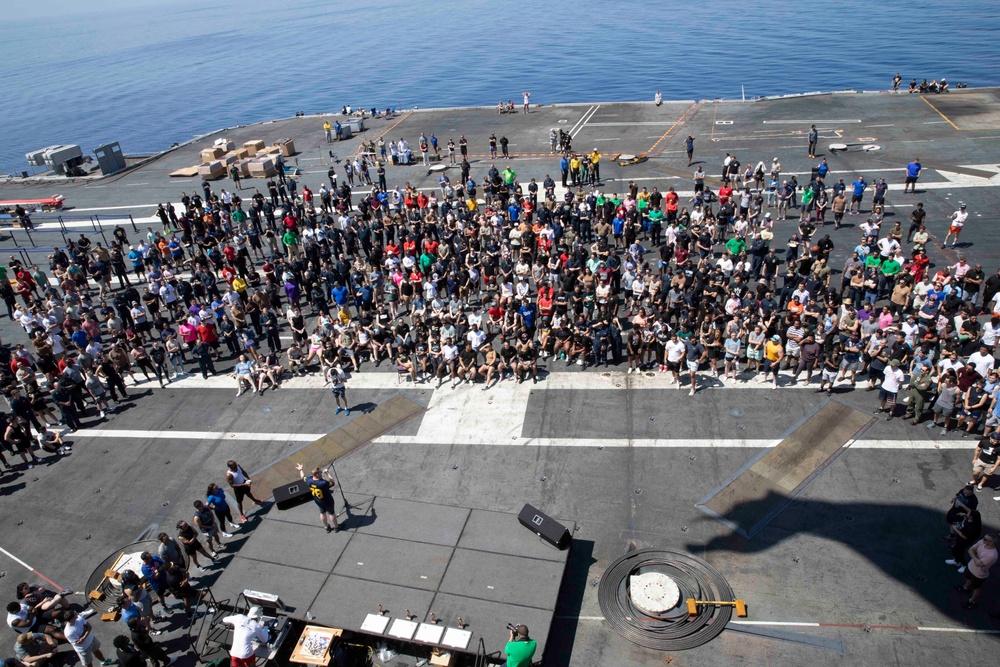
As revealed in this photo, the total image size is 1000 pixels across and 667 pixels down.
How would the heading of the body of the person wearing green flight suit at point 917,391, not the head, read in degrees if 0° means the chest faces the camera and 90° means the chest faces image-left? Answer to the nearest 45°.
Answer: approximately 45°

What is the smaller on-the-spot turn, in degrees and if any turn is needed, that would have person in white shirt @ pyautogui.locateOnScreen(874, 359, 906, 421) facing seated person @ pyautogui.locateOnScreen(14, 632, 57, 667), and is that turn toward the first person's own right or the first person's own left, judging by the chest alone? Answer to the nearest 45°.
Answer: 0° — they already face them

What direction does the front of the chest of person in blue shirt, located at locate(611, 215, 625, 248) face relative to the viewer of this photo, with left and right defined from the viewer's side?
facing the viewer

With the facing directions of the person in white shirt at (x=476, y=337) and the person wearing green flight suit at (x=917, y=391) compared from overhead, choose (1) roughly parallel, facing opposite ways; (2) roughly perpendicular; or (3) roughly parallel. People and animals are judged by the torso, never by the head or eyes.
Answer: roughly perpendicular

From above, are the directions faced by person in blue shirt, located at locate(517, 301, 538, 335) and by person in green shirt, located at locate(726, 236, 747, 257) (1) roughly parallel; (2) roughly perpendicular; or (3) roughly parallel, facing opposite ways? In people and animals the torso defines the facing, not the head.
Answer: roughly parallel

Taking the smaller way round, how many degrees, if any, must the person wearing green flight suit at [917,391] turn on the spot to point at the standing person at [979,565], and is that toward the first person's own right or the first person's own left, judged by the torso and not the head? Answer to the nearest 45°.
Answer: approximately 45° to the first person's own left

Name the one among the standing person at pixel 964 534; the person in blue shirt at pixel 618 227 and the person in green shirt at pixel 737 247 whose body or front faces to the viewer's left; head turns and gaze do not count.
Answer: the standing person

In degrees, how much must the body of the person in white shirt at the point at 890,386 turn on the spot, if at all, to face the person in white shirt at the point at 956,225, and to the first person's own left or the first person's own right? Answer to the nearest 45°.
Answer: approximately 135° to the first person's own right

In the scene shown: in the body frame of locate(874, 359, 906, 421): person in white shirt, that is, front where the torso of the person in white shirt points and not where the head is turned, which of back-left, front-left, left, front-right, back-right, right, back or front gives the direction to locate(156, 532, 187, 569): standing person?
front

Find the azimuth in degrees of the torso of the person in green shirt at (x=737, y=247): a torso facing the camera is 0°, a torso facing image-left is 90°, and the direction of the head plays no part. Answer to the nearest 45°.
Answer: approximately 0°

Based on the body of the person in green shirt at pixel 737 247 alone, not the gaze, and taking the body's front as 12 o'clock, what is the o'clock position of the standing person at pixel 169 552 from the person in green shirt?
The standing person is roughly at 1 o'clock from the person in green shirt.

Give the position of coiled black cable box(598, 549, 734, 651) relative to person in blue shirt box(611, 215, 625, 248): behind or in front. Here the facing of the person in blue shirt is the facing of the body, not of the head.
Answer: in front

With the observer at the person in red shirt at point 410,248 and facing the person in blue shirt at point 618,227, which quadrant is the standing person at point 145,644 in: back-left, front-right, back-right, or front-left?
back-right

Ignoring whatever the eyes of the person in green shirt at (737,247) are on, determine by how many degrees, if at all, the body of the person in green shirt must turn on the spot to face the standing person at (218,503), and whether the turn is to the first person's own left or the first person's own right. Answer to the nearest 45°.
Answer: approximately 45° to the first person's own right

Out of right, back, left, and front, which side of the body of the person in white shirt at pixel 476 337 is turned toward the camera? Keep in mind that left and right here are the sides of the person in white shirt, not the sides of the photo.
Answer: front
